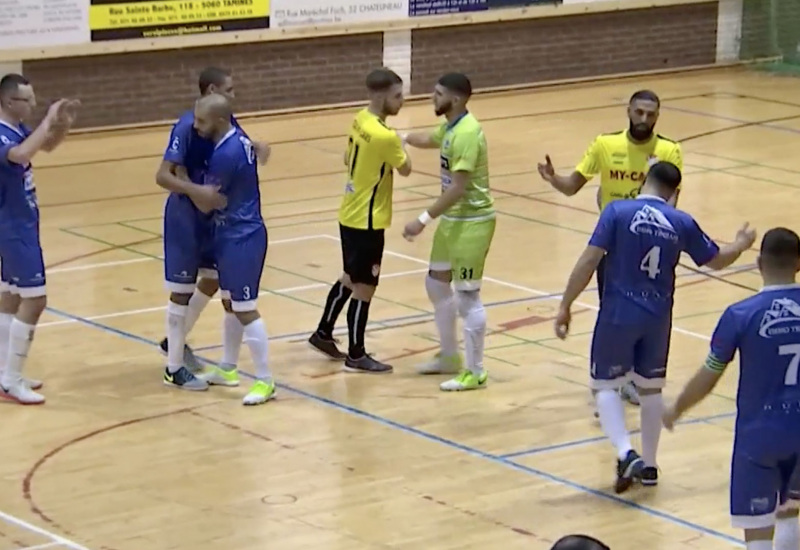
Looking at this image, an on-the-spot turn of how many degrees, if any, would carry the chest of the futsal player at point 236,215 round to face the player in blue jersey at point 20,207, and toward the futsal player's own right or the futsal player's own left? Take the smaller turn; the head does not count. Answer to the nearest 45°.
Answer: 0° — they already face them

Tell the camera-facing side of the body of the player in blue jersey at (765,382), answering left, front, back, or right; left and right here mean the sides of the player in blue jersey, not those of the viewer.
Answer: back

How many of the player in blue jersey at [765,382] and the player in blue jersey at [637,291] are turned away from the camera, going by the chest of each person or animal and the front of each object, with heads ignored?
2

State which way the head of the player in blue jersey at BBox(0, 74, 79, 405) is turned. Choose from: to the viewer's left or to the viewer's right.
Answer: to the viewer's right

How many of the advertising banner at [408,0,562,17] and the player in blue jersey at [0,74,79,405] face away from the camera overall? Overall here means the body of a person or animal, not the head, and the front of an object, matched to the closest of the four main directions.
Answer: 0

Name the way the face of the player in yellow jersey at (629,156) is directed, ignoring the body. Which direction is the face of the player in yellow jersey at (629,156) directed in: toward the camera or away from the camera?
toward the camera

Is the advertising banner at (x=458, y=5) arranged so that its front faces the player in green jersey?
yes

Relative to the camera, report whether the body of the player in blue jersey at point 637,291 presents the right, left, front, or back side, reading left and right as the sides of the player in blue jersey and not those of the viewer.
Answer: back

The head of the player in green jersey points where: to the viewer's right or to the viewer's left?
to the viewer's left

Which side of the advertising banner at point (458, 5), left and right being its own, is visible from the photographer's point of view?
front

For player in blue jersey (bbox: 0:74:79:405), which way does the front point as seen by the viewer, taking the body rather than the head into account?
to the viewer's right

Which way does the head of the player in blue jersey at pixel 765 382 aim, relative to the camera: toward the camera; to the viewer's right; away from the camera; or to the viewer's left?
away from the camera

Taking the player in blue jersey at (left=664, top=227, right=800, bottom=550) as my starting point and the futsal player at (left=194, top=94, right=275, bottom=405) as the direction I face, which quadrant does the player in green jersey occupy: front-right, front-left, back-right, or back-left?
front-right

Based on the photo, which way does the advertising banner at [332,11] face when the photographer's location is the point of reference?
facing the viewer

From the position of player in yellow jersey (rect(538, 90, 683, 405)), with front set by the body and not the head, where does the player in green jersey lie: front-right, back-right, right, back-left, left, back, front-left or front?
right

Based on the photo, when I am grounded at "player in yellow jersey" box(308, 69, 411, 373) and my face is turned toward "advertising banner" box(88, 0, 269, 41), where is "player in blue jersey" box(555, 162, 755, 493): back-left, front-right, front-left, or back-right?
back-right

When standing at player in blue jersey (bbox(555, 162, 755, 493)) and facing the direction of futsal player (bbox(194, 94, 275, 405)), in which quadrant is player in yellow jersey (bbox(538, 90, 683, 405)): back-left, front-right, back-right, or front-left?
front-right

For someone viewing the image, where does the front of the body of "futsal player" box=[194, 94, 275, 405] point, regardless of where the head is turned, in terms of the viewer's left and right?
facing to the left of the viewer

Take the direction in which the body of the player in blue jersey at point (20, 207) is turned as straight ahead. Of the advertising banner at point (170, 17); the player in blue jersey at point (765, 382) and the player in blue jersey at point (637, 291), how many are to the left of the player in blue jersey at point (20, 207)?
1
